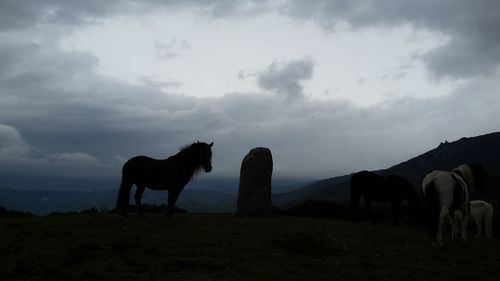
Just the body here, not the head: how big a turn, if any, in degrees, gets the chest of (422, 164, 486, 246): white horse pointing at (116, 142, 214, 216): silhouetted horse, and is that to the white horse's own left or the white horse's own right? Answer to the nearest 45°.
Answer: approximately 135° to the white horse's own left

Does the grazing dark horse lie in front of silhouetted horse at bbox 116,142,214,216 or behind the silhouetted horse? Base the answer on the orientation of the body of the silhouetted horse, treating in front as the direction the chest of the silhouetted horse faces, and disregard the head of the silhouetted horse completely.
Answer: in front

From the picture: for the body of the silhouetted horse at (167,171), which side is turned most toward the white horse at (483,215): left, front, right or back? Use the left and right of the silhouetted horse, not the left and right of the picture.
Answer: front

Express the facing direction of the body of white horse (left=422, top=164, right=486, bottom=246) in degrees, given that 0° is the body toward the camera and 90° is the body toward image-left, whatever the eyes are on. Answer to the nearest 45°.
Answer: approximately 225°

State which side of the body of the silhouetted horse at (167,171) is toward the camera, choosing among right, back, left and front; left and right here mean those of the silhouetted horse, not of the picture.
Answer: right
